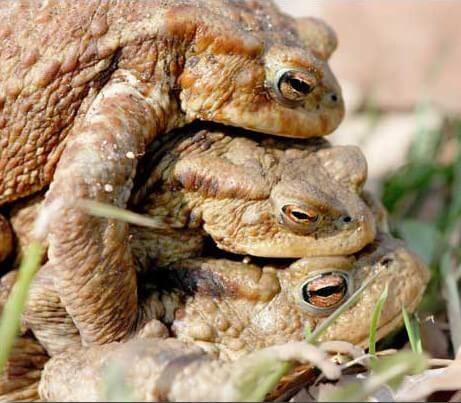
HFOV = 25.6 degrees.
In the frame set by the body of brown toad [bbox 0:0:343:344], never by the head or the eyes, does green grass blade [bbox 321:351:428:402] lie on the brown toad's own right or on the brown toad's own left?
on the brown toad's own right

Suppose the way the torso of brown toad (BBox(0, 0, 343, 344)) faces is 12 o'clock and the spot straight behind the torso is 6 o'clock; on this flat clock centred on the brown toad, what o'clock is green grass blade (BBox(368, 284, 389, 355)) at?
The green grass blade is roughly at 1 o'clock from the brown toad.

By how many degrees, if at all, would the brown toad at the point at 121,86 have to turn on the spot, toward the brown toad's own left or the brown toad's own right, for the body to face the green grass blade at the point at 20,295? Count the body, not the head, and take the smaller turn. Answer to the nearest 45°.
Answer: approximately 90° to the brown toad's own right

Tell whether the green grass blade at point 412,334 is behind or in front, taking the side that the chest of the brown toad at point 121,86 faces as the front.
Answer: in front

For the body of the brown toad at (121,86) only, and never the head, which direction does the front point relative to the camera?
to the viewer's right

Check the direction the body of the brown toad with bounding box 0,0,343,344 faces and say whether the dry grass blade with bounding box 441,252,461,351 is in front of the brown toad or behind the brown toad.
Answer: in front

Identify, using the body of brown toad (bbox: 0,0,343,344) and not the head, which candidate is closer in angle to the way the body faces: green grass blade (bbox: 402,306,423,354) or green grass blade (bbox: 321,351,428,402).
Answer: the green grass blade (bbox: 402,306,423,354)
